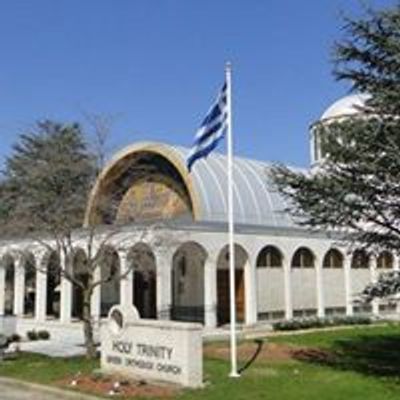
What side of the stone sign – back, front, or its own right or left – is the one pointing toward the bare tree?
right

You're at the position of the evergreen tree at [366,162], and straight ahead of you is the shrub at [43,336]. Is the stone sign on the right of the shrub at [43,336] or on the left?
left

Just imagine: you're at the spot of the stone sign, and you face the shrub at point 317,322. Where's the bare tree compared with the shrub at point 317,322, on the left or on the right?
left

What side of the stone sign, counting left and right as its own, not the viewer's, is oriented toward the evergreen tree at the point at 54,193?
right

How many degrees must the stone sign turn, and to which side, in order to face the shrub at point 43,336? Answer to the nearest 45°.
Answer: approximately 135° to its right

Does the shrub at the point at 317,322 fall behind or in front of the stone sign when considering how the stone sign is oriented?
behind

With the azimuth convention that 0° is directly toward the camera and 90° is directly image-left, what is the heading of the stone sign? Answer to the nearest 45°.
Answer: approximately 45°

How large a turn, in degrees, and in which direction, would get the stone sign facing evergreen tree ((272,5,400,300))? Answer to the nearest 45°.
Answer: approximately 135° to its left
